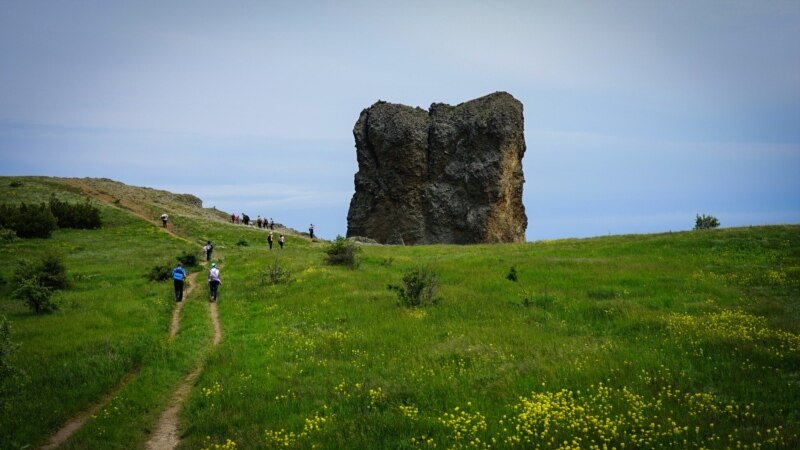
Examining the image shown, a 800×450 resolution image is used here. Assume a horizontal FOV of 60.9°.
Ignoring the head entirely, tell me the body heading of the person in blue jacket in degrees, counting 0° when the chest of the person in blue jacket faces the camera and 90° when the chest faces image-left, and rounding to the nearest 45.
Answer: approximately 180°

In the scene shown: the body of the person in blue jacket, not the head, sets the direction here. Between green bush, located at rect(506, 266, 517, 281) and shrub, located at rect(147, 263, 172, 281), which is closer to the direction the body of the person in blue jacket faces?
the shrub

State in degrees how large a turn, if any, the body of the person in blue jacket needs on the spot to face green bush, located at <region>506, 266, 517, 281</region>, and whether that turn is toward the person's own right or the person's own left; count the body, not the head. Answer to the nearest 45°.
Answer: approximately 90° to the person's own right

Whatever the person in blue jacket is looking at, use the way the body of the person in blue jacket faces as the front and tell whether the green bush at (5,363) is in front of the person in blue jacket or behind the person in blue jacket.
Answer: behind

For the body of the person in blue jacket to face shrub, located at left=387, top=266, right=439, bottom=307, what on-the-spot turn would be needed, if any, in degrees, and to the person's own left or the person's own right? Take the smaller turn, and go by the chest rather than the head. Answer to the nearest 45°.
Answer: approximately 135° to the person's own right

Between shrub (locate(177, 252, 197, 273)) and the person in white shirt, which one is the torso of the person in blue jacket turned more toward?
the shrub

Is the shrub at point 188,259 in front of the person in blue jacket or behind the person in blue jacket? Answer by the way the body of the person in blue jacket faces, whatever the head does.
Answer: in front

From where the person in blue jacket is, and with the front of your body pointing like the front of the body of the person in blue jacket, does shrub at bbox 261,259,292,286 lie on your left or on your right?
on your right
